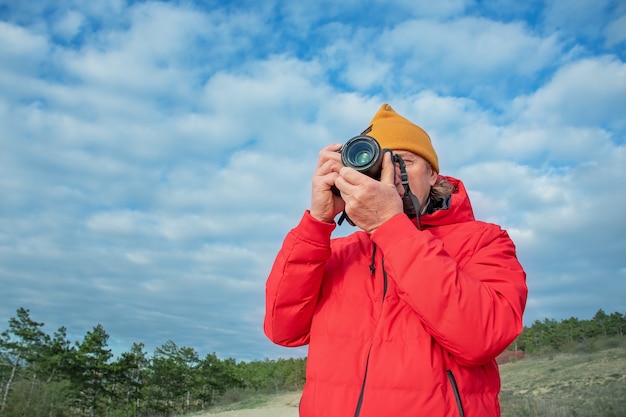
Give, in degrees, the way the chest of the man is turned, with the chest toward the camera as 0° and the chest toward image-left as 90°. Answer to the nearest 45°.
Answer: approximately 45°
